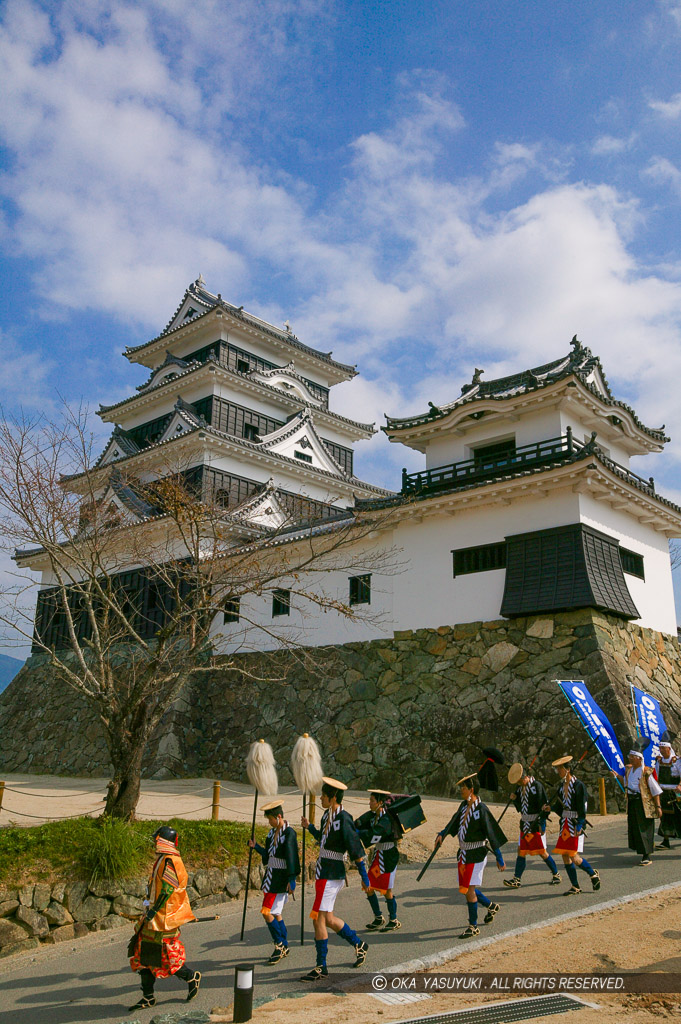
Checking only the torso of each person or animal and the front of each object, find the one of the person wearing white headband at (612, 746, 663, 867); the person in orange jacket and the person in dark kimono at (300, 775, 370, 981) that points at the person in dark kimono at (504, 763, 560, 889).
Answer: the person wearing white headband

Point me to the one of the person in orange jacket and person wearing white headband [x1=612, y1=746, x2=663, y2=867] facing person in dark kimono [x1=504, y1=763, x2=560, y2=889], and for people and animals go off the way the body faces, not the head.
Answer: the person wearing white headband

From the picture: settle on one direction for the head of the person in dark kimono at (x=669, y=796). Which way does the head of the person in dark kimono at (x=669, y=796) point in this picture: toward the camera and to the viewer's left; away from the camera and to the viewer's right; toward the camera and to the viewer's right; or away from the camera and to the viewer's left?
toward the camera and to the viewer's left

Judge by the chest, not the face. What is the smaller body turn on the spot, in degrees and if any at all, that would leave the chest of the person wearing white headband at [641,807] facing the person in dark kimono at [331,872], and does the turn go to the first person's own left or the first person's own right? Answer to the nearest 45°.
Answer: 0° — they already face them

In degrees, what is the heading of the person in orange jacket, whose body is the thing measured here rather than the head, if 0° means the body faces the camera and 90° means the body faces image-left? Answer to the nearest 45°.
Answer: approximately 90°

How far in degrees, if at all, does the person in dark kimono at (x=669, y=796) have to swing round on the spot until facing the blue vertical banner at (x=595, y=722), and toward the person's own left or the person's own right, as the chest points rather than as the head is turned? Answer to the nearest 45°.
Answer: approximately 90° to the person's own right

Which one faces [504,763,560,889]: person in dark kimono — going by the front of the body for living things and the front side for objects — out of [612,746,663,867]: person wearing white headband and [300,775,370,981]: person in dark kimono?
the person wearing white headband

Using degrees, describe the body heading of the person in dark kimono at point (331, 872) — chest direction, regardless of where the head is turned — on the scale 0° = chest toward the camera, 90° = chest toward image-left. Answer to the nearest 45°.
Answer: approximately 90°

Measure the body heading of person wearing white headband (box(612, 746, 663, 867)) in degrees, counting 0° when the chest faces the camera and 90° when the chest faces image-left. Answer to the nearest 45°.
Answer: approximately 45°

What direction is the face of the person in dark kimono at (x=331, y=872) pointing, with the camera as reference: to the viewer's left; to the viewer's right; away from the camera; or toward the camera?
to the viewer's left

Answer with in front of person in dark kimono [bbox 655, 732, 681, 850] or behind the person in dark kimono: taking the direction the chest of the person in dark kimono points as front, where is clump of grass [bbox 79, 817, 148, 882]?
in front

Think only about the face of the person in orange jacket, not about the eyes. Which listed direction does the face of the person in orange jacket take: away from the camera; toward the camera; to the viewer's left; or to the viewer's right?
to the viewer's left
